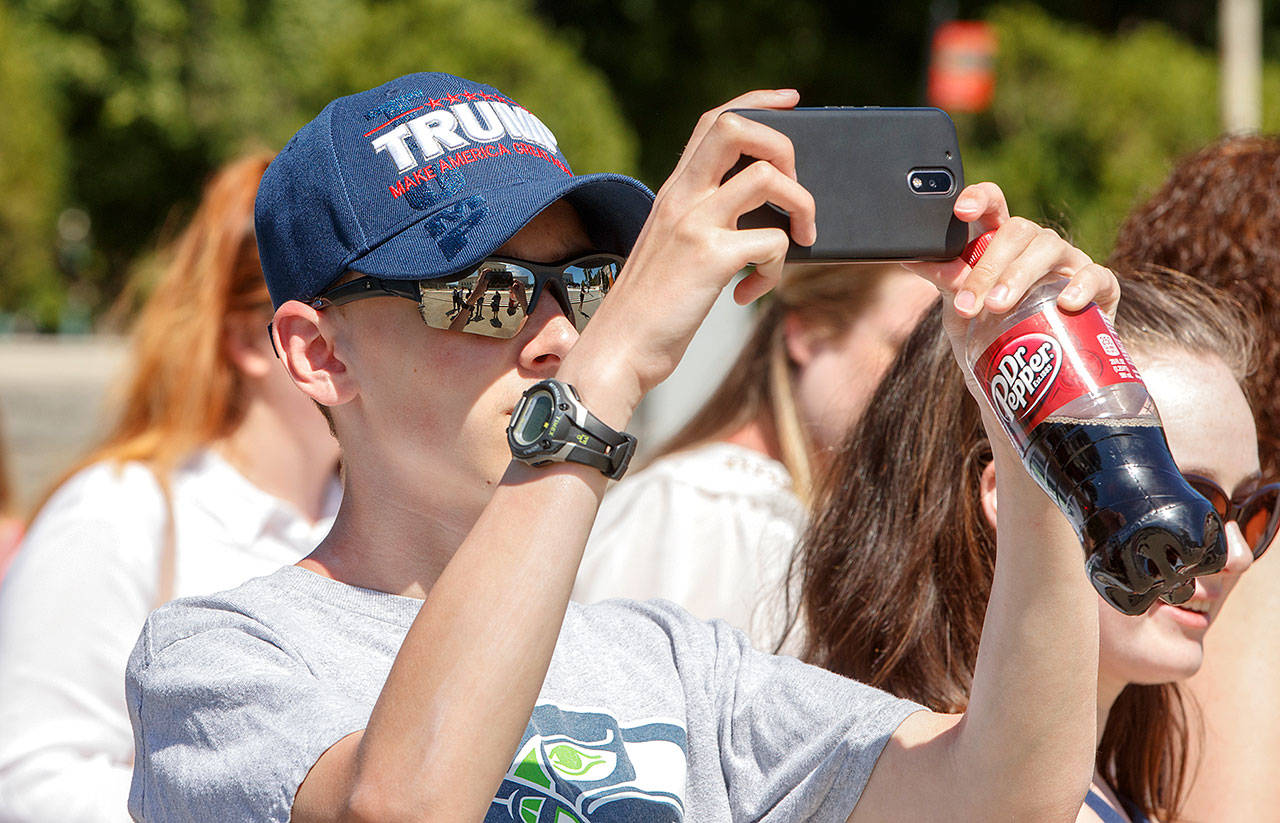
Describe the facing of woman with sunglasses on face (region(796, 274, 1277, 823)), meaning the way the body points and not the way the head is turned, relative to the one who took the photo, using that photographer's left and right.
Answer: facing the viewer and to the right of the viewer

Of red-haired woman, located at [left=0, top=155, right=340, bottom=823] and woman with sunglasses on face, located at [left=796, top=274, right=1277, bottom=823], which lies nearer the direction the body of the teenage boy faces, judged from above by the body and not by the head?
the woman with sunglasses on face

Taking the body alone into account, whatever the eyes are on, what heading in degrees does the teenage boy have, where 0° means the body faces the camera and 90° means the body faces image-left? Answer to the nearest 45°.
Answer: approximately 315°

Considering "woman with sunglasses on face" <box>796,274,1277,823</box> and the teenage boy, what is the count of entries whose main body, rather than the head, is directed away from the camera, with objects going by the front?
0

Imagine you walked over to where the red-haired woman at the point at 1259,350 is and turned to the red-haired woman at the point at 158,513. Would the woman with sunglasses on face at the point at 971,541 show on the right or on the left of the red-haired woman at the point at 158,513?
left

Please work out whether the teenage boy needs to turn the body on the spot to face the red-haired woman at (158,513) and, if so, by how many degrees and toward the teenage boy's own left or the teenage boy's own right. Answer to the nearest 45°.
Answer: approximately 180°

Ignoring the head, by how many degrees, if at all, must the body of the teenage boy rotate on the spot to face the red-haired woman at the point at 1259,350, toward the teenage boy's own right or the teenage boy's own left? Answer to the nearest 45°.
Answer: approximately 90° to the teenage boy's own left

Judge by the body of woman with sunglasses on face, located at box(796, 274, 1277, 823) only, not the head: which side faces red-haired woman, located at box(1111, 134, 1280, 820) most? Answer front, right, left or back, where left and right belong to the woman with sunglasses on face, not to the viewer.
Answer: left

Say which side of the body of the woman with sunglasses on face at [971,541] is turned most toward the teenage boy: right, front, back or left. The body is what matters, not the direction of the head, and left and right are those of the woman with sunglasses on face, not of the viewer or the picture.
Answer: right
